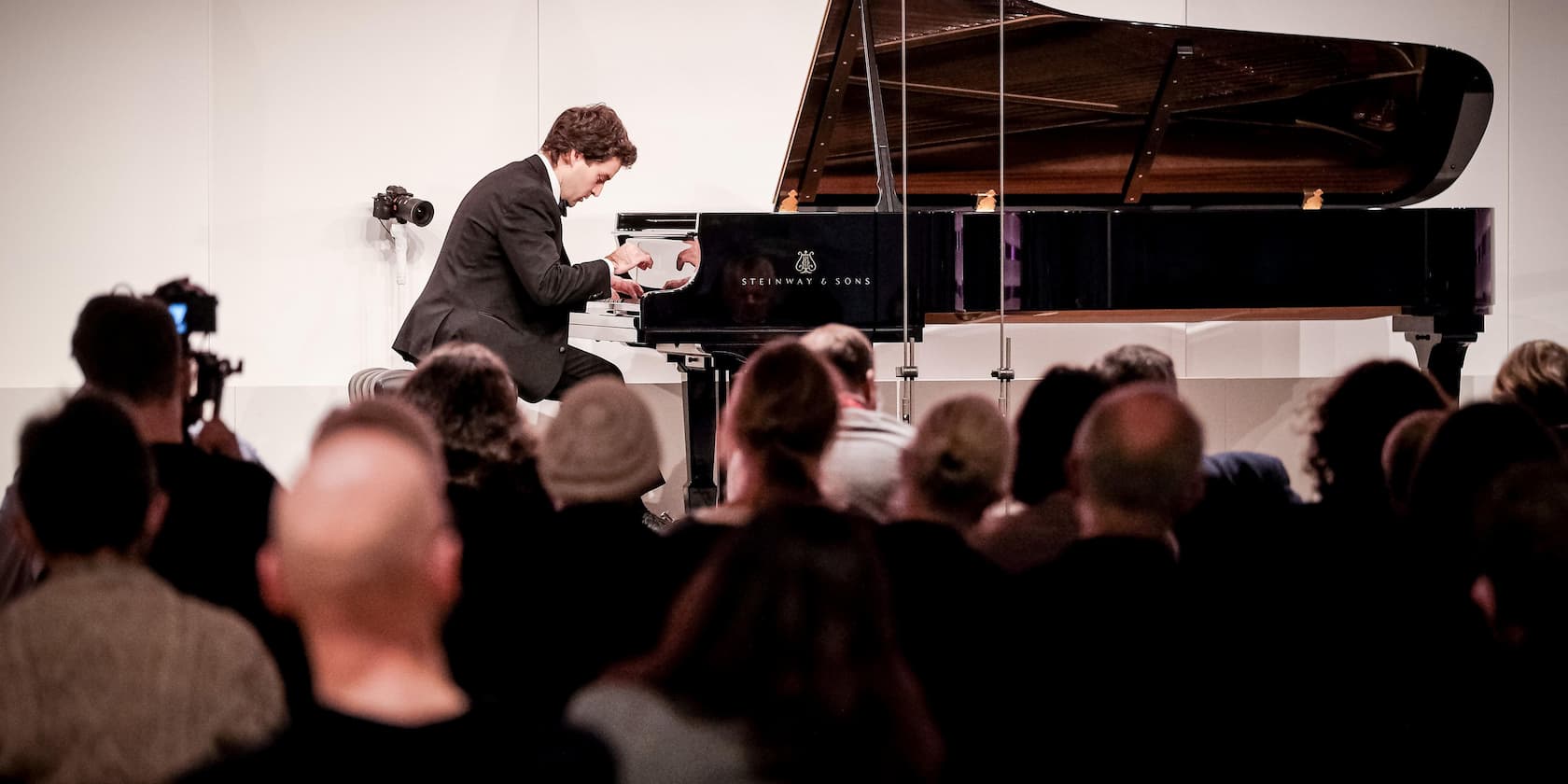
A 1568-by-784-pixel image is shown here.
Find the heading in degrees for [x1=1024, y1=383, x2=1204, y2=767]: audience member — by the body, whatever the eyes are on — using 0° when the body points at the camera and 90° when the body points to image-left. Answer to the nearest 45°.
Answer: approximately 180°

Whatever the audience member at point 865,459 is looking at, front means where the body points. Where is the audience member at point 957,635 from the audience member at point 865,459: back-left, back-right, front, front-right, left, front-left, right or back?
back

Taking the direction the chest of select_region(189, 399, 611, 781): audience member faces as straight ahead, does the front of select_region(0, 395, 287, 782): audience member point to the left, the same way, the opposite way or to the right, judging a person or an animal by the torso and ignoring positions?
the same way

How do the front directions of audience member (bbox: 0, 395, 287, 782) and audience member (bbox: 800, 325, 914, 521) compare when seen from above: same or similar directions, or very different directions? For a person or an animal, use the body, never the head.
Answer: same or similar directions

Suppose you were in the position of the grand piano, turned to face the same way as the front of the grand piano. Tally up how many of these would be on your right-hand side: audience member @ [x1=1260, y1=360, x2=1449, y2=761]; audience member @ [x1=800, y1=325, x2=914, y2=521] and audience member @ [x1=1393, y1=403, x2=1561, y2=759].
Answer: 0

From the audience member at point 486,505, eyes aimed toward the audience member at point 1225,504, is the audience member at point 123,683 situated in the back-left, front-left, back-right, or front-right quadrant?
back-right

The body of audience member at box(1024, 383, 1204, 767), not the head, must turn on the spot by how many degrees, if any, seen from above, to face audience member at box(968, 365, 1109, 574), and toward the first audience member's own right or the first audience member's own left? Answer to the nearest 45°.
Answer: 0° — they already face them

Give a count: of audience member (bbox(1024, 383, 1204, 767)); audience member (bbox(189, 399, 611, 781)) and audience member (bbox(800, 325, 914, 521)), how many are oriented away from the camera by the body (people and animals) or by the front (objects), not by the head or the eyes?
3

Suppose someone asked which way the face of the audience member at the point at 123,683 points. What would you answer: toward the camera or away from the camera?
away from the camera

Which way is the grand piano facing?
to the viewer's left

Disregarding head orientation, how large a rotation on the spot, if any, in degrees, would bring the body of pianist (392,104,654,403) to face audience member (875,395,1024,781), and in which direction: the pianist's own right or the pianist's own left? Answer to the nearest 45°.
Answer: approximately 90° to the pianist's own right

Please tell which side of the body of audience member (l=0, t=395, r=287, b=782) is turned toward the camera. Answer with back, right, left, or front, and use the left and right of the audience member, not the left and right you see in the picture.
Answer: back

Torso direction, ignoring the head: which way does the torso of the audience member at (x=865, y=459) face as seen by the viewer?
away from the camera

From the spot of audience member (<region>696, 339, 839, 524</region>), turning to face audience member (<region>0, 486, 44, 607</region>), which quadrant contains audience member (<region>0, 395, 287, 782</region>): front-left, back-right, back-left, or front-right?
front-left

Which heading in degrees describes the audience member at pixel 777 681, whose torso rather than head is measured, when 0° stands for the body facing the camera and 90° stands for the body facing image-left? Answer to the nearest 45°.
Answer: approximately 180°

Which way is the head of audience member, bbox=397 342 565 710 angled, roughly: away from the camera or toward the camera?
away from the camera

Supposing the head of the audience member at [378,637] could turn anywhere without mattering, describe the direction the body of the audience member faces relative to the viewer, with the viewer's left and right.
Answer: facing away from the viewer

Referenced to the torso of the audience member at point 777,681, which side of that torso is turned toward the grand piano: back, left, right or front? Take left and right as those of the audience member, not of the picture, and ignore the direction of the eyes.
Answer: front

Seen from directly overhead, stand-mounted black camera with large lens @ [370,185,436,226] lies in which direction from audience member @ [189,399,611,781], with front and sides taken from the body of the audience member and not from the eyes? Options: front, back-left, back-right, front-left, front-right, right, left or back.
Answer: front

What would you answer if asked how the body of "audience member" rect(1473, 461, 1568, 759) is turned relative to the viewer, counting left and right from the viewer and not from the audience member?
facing away from the viewer
